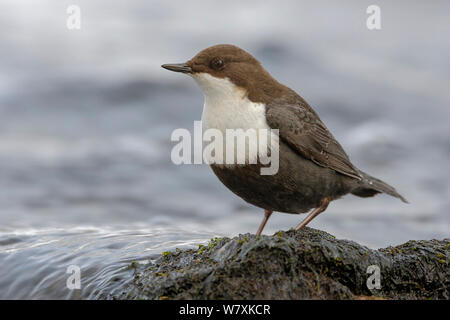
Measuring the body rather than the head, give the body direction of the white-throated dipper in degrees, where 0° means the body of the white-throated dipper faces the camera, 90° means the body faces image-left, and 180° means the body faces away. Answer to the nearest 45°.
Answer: approximately 90°
